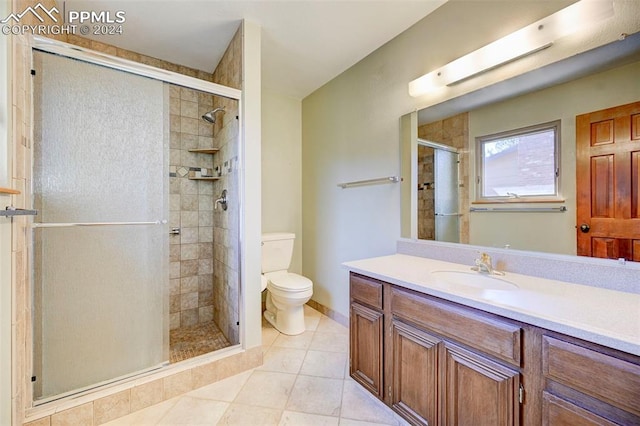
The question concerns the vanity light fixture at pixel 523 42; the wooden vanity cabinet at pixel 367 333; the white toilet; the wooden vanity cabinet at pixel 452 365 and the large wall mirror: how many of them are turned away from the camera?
0

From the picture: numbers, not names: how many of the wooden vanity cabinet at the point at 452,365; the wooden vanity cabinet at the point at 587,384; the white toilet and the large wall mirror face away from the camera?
0

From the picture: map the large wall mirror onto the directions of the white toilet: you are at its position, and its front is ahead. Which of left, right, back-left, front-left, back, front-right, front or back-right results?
front

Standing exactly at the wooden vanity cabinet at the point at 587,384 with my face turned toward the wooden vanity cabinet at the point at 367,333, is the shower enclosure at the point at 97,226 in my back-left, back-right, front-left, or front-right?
front-left

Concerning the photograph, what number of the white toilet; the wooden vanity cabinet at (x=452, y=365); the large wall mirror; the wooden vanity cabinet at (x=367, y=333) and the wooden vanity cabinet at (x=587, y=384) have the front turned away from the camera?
0

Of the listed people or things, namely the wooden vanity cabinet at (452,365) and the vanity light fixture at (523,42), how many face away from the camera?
0

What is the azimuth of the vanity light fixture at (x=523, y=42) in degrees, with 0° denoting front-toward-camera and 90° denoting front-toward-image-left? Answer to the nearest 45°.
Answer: approximately 45°

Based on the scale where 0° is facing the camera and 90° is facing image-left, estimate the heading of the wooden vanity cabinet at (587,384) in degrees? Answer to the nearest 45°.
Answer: approximately 45°

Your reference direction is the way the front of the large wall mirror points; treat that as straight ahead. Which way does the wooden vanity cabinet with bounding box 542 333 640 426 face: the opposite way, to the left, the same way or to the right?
the same way

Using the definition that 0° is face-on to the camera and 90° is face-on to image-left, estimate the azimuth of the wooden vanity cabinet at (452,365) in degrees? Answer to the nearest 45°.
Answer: approximately 45°

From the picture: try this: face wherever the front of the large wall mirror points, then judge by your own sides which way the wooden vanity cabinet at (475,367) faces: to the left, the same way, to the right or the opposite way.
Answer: the same way

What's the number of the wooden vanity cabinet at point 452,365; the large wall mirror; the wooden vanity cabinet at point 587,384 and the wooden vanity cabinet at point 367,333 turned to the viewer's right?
0

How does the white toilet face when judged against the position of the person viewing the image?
facing the viewer and to the right of the viewer

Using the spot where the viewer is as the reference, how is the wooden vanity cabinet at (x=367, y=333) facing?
facing the viewer and to the left of the viewer
